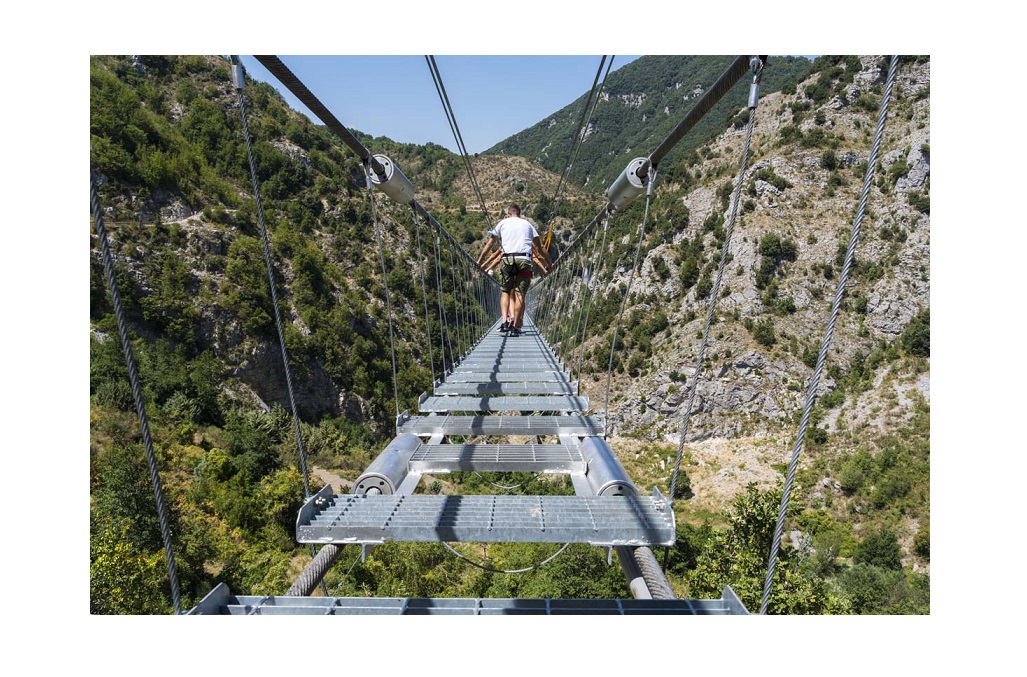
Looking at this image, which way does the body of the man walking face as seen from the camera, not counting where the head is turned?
away from the camera

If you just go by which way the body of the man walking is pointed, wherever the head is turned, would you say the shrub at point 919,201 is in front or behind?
in front

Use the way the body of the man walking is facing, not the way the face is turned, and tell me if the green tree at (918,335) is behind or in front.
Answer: in front

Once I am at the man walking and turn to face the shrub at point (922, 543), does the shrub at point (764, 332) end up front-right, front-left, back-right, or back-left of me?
front-left
